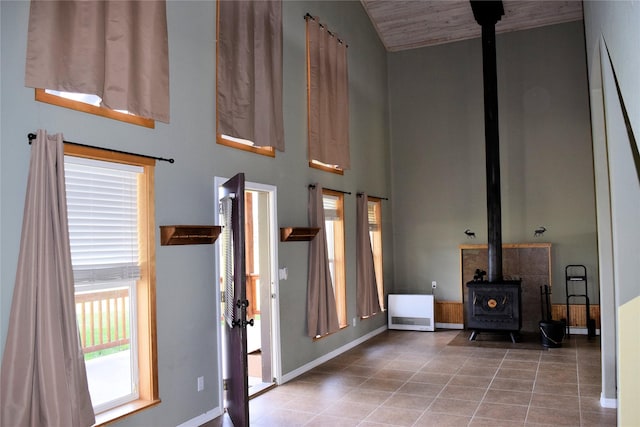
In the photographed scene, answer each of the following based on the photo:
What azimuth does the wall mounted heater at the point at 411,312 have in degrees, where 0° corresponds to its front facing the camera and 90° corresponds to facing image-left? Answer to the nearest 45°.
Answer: approximately 0°

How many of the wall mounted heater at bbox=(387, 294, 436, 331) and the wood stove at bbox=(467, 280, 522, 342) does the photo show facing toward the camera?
2

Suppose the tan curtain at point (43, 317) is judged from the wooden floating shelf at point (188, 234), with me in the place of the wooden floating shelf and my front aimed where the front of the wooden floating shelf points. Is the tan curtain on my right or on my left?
on my right

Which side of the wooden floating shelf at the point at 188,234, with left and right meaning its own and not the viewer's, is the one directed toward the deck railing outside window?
back

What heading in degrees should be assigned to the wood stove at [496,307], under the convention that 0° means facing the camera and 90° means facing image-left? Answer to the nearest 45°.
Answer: approximately 0°

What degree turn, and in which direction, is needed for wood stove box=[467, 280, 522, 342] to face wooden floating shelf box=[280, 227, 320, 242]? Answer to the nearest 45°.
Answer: approximately 45° to its right

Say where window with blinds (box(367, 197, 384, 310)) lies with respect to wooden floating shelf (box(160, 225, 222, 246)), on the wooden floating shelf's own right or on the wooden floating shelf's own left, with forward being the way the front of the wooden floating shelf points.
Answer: on the wooden floating shelf's own left

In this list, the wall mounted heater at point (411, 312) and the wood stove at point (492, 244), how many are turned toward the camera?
2
